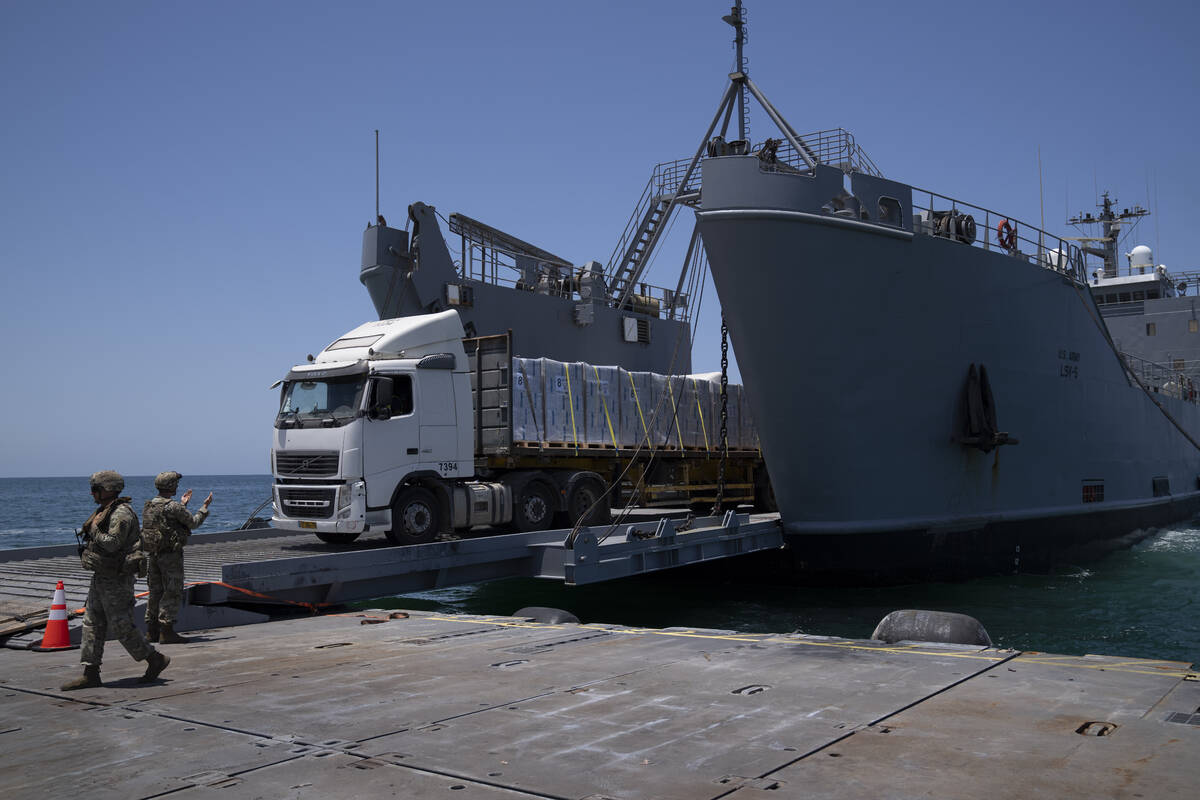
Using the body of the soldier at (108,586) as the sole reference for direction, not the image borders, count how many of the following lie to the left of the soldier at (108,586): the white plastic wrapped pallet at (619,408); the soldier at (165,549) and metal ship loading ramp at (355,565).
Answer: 0

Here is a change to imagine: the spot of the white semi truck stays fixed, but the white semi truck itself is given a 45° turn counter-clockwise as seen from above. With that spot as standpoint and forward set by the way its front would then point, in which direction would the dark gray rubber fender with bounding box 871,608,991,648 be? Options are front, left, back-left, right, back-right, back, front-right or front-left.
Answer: front-left

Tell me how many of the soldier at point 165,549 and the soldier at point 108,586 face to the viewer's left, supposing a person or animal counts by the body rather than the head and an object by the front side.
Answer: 1

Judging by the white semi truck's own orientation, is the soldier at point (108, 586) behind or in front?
in front

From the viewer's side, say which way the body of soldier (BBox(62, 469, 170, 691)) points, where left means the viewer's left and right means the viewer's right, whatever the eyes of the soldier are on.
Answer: facing to the left of the viewer

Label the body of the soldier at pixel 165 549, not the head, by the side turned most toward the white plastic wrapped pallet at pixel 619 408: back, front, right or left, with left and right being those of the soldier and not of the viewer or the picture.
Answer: front

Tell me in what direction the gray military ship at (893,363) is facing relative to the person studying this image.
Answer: facing the viewer and to the left of the viewer

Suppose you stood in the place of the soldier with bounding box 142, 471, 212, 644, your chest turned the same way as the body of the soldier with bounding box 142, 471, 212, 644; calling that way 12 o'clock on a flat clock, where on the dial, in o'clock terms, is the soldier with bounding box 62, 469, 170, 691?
the soldier with bounding box 62, 469, 170, 691 is roughly at 5 o'clock from the soldier with bounding box 142, 471, 212, 644.

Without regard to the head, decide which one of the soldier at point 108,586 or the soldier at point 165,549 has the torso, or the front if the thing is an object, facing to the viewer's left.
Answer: the soldier at point 108,586

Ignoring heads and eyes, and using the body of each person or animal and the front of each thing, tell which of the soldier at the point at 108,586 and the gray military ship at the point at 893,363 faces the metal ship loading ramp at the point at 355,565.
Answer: the gray military ship

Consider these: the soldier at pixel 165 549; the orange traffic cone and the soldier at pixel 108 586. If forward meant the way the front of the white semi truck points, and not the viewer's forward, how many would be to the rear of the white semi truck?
0

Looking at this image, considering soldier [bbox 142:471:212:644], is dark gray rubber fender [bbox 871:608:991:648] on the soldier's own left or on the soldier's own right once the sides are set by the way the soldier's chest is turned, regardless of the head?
on the soldier's own right

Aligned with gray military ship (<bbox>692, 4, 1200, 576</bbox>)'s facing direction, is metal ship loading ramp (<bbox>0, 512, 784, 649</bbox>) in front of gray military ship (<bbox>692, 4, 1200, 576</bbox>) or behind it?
in front
